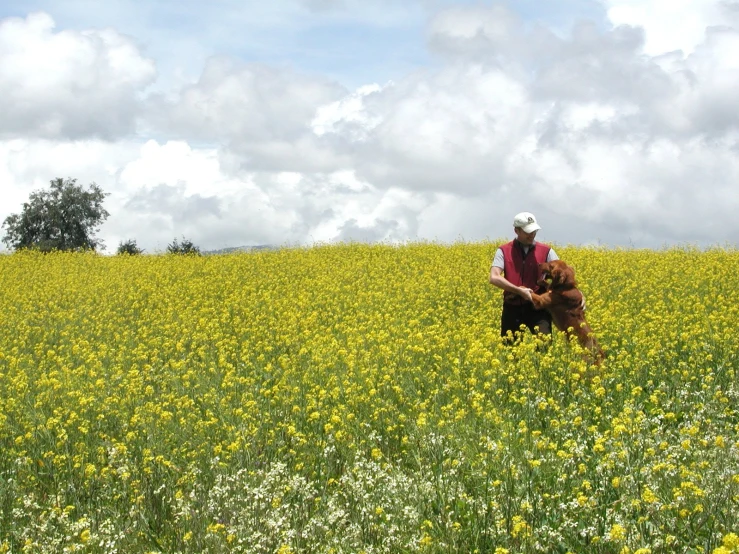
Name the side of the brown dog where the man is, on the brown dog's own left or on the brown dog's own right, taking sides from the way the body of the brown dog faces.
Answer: on the brown dog's own right

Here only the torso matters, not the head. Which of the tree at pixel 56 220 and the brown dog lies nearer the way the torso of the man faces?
the brown dog

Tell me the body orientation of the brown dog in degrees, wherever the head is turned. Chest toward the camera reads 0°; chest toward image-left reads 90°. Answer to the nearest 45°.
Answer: approximately 90°

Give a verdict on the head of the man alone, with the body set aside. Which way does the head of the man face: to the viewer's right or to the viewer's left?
to the viewer's right

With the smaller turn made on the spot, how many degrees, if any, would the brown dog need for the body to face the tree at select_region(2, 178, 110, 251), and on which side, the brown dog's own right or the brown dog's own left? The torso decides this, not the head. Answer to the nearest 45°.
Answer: approximately 45° to the brown dog's own right

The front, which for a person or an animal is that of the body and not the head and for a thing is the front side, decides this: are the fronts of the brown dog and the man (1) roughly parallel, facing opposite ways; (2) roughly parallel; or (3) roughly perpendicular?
roughly perpendicular

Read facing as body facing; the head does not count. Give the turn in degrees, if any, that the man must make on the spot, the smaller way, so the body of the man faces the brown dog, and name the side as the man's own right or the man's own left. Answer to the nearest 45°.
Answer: approximately 45° to the man's own left

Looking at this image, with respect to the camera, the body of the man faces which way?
toward the camera

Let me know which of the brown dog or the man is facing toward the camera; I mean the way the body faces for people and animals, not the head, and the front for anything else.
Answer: the man

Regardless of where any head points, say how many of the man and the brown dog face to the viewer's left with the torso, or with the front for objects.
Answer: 1
